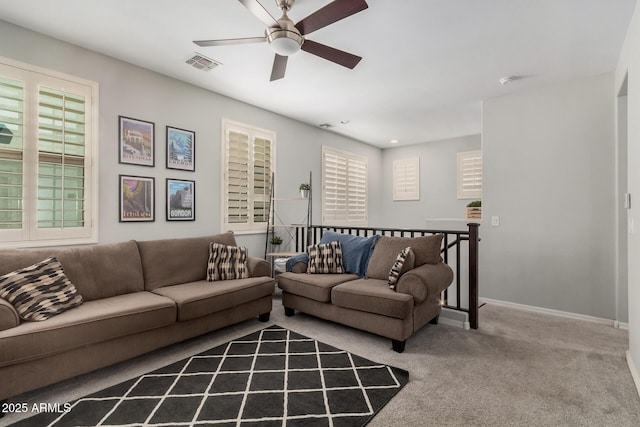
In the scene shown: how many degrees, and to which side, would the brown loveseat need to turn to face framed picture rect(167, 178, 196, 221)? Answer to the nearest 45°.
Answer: approximately 45° to its right

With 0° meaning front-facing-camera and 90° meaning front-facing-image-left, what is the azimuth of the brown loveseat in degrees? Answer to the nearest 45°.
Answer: approximately 45°

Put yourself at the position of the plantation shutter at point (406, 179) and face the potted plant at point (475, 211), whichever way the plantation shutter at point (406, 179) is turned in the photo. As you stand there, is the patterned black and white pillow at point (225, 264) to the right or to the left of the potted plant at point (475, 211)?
right

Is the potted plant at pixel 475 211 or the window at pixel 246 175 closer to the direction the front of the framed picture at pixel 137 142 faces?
the potted plant

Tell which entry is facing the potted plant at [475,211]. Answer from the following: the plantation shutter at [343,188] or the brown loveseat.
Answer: the plantation shutter

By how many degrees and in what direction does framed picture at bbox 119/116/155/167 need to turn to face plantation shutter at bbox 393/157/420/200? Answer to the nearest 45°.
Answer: approximately 45° to its left

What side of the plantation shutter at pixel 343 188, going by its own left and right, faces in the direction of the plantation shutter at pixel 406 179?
left

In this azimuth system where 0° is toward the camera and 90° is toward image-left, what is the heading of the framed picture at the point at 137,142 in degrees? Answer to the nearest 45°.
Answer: approximately 315°
